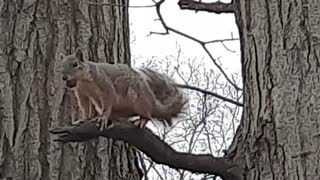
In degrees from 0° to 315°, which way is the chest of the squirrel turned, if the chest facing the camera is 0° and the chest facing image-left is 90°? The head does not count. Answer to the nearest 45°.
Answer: approximately 45°
